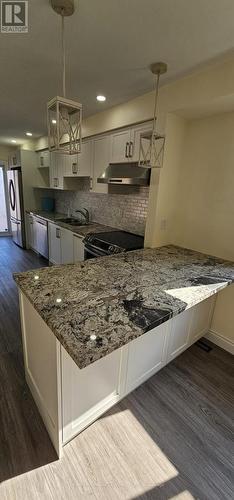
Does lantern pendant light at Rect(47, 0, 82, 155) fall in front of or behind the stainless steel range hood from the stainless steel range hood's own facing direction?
in front

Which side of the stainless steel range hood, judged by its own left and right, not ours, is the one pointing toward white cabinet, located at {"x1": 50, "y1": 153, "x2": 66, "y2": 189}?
right

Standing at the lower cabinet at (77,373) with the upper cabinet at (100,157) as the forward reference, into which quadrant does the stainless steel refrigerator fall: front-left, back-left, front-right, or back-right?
front-left

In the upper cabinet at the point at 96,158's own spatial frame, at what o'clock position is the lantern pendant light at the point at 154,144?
The lantern pendant light is roughly at 10 o'clock from the upper cabinet.

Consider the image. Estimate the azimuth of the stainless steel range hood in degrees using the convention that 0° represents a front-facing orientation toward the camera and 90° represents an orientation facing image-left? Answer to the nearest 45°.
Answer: approximately 45°
